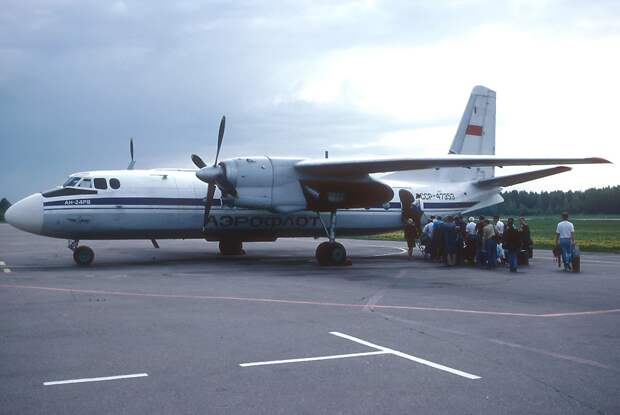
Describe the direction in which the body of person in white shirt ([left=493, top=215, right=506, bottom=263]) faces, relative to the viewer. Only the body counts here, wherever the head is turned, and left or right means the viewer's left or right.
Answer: facing away from the viewer and to the left of the viewer

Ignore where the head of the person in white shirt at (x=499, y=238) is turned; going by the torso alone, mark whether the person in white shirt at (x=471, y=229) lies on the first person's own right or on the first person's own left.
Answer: on the first person's own left

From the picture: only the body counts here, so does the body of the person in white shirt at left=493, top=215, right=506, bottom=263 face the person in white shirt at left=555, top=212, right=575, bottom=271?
no

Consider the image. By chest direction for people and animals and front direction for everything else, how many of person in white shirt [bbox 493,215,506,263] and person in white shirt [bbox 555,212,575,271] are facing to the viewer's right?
0
